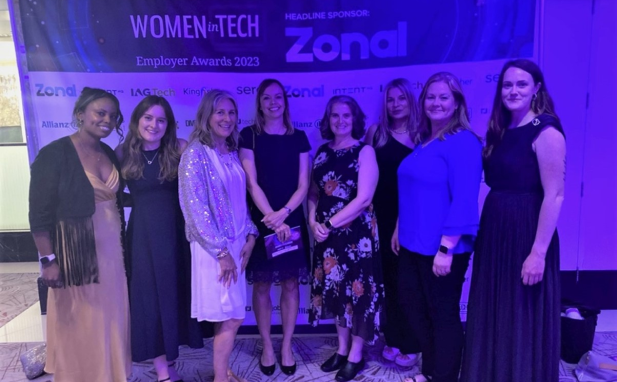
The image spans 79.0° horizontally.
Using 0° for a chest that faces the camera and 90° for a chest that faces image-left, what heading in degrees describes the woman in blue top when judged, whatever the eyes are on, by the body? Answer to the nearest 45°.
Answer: approximately 45°

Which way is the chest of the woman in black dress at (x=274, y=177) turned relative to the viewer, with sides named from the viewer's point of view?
facing the viewer

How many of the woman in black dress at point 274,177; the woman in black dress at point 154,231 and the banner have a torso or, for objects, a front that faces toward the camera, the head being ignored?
3

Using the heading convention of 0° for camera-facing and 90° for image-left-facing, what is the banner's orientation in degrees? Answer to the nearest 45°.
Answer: approximately 0°

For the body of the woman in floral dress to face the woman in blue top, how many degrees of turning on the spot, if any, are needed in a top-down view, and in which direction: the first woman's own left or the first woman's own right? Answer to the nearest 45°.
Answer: approximately 90° to the first woman's own left

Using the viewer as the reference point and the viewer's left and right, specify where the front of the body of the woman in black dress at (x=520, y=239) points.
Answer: facing the viewer and to the left of the viewer

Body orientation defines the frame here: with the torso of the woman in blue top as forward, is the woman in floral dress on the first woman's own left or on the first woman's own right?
on the first woman's own right
